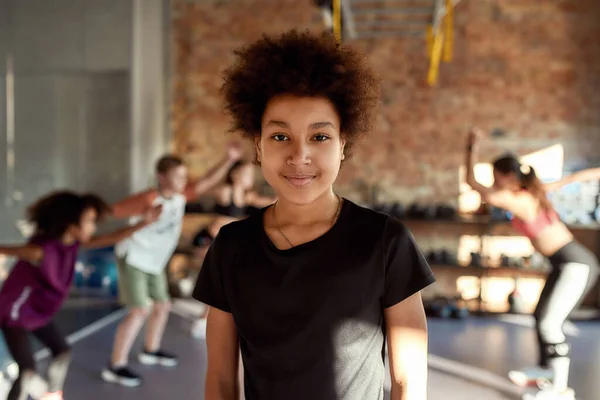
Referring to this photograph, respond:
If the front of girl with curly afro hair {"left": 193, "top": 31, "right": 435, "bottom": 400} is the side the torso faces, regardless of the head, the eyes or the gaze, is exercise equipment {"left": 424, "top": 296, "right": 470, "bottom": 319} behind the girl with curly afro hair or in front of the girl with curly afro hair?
behind

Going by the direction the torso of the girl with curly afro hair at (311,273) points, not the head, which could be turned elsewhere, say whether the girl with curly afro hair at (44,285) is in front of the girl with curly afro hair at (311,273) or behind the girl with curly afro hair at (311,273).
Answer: behind

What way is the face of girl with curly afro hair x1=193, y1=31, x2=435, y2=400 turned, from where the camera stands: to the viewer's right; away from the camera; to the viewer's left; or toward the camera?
toward the camera

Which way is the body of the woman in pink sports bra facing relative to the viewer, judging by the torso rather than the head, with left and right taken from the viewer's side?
facing to the left of the viewer

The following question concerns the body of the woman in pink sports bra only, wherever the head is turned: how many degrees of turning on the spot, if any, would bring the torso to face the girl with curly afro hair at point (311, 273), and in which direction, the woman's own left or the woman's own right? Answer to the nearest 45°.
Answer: approximately 90° to the woman's own left

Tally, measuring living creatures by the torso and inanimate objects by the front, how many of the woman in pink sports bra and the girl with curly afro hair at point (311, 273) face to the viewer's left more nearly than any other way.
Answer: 1

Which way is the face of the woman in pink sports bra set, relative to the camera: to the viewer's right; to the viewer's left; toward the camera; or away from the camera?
to the viewer's left

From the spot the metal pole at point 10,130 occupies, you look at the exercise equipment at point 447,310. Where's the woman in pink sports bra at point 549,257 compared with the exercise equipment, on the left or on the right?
right

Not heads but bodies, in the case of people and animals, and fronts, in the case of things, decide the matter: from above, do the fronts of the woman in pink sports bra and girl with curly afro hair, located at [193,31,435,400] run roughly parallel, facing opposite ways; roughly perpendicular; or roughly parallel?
roughly perpendicular

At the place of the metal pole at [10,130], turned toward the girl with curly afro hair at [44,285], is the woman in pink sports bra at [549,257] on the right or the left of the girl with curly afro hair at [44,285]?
left

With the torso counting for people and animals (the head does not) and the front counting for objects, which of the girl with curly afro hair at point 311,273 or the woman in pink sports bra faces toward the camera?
the girl with curly afro hair

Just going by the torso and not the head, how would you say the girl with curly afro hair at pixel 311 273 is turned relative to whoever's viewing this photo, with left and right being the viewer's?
facing the viewer
